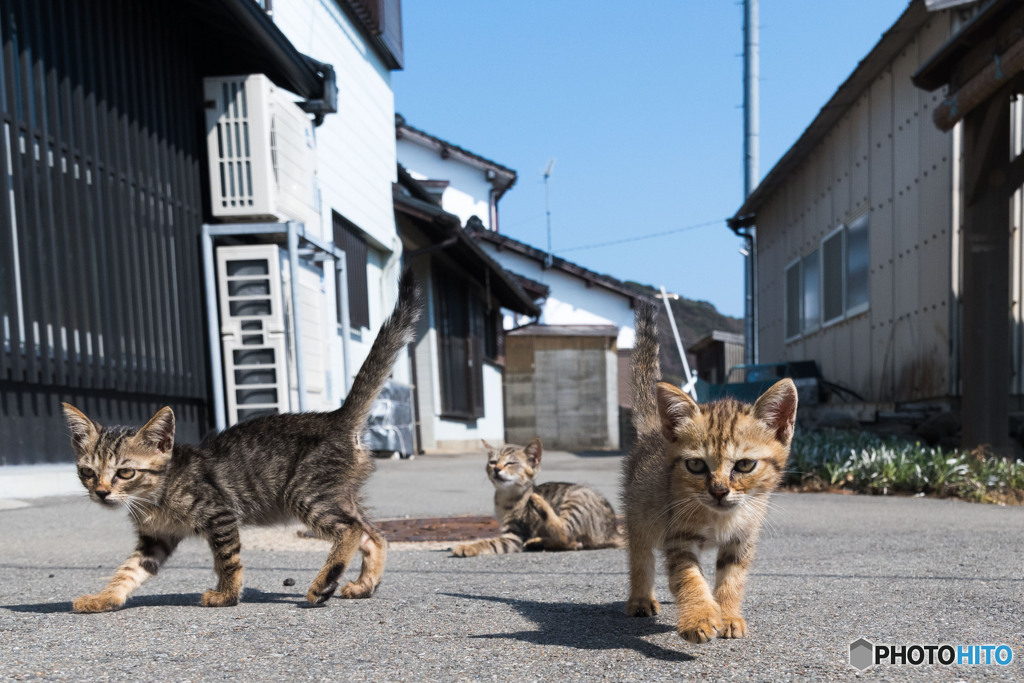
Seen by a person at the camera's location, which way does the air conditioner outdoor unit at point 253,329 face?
facing to the right of the viewer

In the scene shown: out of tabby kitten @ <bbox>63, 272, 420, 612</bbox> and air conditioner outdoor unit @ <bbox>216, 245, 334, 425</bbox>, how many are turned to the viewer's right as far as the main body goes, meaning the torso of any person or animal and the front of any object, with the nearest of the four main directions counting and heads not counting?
1

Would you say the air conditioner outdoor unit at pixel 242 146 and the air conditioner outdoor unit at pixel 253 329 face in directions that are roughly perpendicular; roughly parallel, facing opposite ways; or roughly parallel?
roughly parallel

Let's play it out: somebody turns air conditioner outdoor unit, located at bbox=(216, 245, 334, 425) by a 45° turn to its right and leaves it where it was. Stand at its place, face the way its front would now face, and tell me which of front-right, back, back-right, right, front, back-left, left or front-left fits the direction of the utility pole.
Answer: left

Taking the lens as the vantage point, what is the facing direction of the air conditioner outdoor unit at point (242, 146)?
facing to the right of the viewer

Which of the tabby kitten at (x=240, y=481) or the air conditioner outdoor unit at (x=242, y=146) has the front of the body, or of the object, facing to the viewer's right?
the air conditioner outdoor unit

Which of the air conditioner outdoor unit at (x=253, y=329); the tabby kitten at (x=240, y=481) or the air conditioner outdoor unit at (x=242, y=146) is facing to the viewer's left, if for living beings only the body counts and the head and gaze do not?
the tabby kitten

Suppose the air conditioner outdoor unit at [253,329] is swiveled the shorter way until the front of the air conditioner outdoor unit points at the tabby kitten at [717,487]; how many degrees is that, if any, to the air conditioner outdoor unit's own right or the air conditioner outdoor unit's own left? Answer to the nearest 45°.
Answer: approximately 90° to the air conditioner outdoor unit's own right

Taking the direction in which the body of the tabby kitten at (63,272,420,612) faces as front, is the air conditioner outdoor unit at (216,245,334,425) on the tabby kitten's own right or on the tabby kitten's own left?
on the tabby kitten's own right

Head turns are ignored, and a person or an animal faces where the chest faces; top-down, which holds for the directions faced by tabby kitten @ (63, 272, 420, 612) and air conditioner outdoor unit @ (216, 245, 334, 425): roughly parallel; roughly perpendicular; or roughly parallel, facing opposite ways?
roughly parallel, facing opposite ways

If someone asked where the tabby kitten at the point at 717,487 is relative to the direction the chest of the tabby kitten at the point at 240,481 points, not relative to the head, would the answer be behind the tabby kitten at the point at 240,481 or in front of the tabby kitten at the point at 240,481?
behind

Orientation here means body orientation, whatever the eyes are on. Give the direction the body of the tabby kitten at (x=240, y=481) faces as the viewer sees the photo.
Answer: to the viewer's left

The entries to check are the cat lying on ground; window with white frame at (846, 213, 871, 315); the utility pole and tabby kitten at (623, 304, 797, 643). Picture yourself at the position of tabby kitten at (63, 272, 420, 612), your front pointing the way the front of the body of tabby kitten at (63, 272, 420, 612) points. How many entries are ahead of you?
0

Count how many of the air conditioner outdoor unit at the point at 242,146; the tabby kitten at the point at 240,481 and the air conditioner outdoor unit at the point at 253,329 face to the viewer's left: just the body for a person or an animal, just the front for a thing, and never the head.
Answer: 1

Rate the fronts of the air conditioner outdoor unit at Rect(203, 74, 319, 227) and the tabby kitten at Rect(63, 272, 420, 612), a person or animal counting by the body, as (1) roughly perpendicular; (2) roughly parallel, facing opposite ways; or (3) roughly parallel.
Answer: roughly parallel, facing opposite ways

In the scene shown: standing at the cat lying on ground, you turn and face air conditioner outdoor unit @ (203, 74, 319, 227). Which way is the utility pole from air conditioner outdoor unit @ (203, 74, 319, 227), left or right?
right

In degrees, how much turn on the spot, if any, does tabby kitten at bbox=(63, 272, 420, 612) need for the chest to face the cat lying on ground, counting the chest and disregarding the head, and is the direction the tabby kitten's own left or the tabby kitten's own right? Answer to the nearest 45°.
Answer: approximately 135° to the tabby kitten's own right
